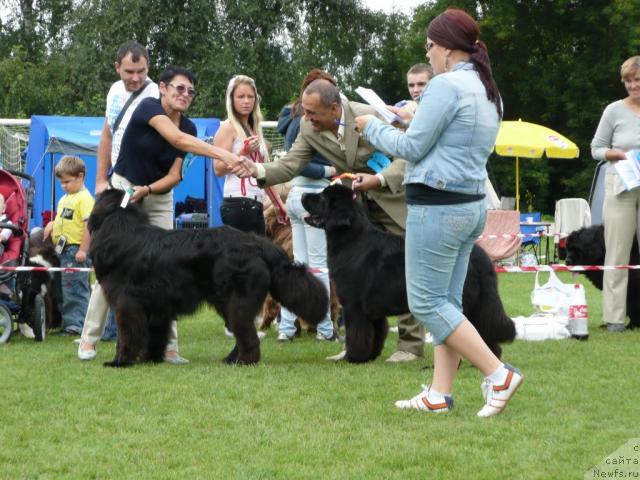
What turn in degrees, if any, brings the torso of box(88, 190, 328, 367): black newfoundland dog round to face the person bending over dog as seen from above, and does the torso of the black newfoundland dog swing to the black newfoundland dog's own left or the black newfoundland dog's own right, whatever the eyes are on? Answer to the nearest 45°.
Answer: approximately 180°

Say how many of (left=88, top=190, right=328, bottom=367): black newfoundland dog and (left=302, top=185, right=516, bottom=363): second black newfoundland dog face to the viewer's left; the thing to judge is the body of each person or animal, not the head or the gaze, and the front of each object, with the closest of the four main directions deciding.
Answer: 2

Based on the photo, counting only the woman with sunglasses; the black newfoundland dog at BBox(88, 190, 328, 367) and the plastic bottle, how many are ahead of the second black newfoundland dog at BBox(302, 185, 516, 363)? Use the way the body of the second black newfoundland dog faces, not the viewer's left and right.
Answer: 2

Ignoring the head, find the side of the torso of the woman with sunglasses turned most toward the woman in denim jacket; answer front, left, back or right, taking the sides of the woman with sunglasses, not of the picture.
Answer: front

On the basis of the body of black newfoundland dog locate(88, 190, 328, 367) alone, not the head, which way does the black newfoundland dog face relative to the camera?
to the viewer's left

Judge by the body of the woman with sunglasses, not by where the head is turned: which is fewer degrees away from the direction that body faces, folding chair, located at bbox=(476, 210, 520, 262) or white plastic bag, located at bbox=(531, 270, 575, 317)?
the white plastic bag

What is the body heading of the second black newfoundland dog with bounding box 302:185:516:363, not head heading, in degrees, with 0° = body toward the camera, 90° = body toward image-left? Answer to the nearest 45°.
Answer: approximately 90°

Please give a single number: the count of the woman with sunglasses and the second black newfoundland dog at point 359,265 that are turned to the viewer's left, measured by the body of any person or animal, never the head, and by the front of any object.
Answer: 1
